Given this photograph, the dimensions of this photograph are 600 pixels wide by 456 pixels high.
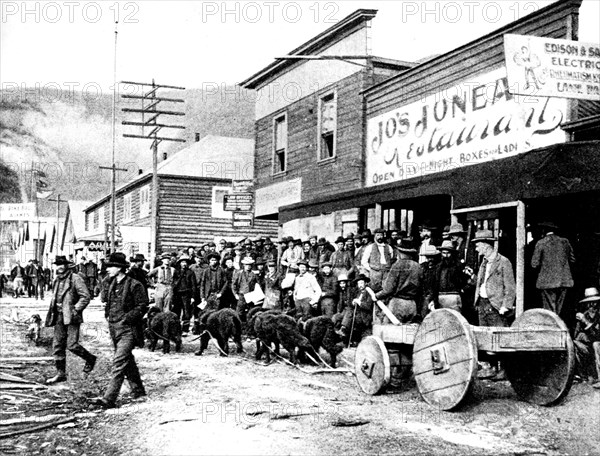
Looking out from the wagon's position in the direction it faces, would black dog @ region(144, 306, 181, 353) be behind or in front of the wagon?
in front

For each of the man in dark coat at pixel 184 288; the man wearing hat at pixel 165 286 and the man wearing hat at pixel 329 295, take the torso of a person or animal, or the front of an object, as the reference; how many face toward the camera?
3

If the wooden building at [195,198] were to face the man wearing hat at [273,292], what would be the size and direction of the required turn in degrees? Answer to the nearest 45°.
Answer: approximately 45° to its left

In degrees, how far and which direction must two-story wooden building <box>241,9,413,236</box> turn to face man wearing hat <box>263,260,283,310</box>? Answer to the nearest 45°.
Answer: approximately 45° to its left

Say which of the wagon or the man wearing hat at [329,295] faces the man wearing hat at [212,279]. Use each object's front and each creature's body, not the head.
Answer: the wagon

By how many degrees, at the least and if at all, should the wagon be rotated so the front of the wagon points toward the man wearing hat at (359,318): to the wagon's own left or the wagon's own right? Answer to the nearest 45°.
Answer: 0° — it already faces them

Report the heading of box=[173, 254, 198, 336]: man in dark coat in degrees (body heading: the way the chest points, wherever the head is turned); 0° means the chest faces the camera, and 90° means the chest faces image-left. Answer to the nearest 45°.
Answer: approximately 0°

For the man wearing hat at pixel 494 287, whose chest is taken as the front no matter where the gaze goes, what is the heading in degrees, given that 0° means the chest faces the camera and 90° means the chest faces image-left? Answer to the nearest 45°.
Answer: approximately 45°

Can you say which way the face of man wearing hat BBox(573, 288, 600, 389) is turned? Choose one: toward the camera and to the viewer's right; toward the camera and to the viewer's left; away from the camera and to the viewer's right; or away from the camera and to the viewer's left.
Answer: toward the camera and to the viewer's left

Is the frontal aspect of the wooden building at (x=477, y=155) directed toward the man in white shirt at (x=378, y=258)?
yes

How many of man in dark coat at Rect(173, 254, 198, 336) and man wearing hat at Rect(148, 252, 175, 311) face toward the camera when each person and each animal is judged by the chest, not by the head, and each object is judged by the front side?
2

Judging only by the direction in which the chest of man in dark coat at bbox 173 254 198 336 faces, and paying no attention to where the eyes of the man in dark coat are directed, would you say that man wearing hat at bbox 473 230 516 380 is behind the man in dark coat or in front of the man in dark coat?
in front
